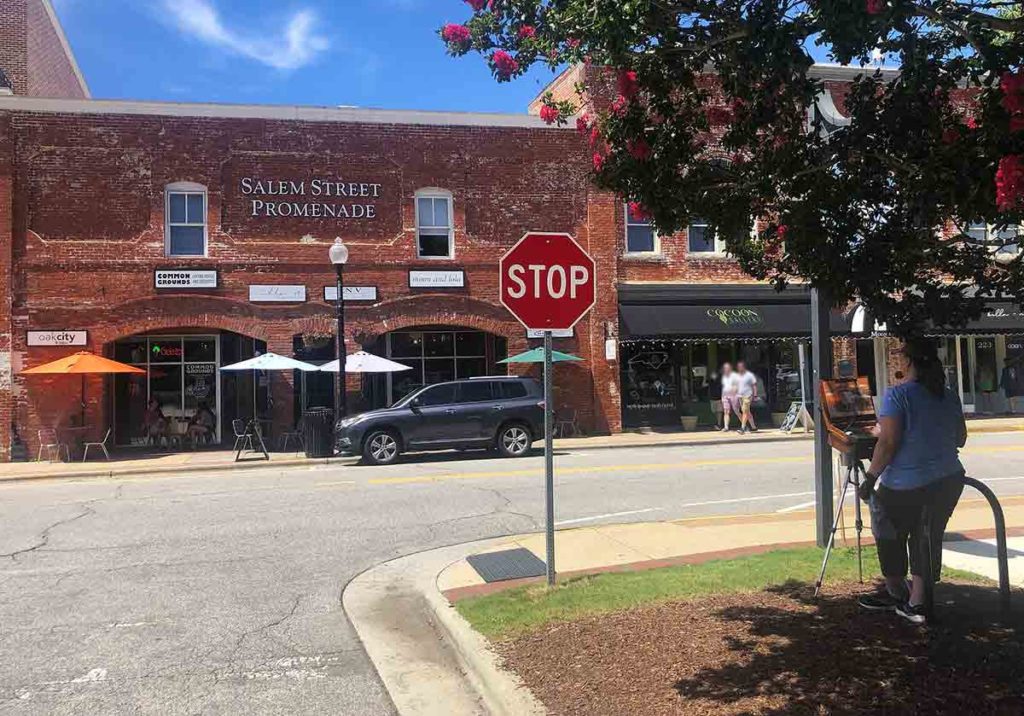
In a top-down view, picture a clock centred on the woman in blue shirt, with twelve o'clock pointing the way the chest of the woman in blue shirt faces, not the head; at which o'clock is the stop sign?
The stop sign is roughly at 11 o'clock from the woman in blue shirt.

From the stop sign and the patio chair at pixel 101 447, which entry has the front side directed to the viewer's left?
the patio chair

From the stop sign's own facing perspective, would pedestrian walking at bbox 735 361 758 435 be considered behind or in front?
behind

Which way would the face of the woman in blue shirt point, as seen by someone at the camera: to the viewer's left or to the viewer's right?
to the viewer's left

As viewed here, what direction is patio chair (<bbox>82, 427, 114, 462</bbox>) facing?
to the viewer's left

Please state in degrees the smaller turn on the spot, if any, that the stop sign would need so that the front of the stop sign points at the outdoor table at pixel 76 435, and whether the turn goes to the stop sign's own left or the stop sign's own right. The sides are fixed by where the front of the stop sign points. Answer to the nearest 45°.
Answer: approximately 135° to the stop sign's own right

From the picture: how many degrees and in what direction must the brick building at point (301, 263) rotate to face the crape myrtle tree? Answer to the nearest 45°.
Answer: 0° — it already faces it

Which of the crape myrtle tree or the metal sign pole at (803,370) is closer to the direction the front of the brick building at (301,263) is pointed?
the crape myrtle tree

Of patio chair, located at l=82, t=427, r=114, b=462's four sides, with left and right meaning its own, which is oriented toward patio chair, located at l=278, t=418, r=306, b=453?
back

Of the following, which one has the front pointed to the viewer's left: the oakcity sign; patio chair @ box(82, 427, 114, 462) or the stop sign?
the patio chair

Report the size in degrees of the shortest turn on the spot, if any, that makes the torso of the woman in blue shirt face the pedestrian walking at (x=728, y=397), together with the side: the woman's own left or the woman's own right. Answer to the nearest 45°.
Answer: approximately 45° to the woman's own right

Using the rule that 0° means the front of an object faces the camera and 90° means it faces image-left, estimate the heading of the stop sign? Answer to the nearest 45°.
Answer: approximately 0°
